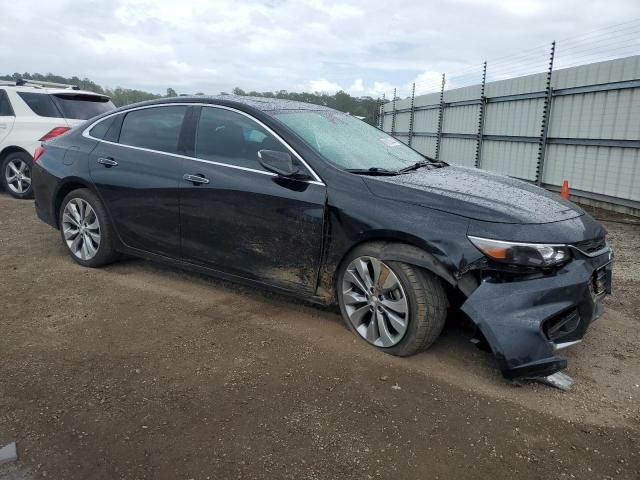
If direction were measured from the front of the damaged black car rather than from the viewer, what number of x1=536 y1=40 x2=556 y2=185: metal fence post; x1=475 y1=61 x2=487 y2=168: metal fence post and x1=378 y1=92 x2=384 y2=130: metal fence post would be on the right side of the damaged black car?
0

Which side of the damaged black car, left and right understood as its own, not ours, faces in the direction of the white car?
back

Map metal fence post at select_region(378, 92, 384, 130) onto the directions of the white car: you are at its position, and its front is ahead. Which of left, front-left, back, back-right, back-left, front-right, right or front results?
right

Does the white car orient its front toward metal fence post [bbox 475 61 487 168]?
no

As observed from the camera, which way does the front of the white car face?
facing away from the viewer and to the left of the viewer

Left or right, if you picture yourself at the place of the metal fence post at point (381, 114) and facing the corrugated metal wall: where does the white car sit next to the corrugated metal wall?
right

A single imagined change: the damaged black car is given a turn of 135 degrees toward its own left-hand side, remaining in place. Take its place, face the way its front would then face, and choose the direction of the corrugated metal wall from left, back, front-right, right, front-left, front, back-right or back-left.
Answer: front-right

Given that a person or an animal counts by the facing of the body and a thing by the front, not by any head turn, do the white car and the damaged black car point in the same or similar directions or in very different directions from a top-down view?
very different directions

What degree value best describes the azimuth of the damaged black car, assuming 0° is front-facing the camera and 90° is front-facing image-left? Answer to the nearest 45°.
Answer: approximately 315°

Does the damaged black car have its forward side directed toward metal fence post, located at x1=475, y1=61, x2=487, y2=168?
no

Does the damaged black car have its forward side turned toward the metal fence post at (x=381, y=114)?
no

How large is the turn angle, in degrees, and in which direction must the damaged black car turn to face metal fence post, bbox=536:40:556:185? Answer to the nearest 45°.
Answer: approximately 90° to its left
